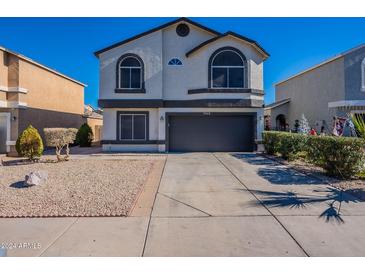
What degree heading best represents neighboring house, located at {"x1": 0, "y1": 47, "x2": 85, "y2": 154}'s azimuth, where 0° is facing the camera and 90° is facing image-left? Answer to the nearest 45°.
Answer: approximately 45°

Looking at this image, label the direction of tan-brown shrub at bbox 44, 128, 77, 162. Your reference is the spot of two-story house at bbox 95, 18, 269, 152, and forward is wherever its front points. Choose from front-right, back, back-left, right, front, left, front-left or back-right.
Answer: front-right

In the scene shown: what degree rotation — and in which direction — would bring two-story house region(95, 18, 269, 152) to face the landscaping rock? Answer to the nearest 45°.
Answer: approximately 45° to its right

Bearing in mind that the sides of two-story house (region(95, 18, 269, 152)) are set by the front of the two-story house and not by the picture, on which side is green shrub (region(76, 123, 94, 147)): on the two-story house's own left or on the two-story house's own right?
on the two-story house's own right

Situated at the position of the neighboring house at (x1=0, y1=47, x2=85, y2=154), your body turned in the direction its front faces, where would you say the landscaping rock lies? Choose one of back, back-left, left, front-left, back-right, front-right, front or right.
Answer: front-left

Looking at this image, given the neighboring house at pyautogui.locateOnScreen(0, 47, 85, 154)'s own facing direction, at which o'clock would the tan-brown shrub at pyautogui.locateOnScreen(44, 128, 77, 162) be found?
The tan-brown shrub is roughly at 10 o'clock from the neighboring house.

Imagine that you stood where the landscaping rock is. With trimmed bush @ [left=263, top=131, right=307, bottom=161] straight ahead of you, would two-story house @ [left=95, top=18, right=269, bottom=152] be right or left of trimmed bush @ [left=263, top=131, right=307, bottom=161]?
left

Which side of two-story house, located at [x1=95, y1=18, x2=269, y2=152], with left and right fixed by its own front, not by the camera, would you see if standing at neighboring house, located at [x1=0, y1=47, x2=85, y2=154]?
right

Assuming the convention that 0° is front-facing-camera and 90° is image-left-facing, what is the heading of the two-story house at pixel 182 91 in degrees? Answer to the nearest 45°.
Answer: approximately 0°
